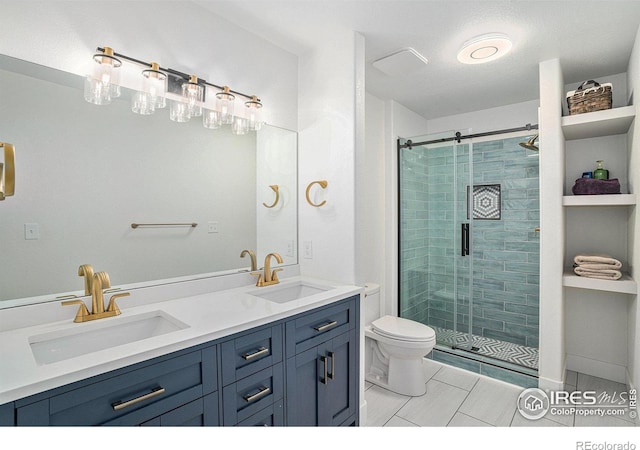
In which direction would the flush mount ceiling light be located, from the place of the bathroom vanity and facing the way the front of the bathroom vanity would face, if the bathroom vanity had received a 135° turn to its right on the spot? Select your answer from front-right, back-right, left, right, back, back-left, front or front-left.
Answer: back

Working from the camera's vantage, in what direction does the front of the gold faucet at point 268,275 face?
facing the viewer and to the right of the viewer

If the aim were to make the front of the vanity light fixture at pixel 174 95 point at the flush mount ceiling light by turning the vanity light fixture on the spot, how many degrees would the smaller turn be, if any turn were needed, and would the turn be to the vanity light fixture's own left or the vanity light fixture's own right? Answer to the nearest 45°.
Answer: approximately 45° to the vanity light fixture's own left

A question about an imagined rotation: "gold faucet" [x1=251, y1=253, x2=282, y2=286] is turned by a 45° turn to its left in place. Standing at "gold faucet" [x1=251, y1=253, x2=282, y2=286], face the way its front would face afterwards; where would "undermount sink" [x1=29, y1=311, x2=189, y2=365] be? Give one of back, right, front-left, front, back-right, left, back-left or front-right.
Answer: back-right

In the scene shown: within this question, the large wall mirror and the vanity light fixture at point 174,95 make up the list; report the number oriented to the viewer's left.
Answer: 0

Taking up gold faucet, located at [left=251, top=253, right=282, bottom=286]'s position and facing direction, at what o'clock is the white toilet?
The white toilet is roughly at 10 o'clock from the gold faucet.

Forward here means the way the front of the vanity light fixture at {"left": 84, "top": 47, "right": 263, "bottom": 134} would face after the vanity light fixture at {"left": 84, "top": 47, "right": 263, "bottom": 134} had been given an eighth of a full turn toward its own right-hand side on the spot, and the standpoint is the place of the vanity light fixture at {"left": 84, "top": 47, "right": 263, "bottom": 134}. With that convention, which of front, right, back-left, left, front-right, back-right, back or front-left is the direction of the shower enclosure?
left

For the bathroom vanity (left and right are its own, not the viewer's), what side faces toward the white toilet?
left

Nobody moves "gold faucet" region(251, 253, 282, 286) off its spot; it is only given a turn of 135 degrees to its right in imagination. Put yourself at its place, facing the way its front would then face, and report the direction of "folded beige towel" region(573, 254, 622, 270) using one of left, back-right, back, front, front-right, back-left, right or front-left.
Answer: back

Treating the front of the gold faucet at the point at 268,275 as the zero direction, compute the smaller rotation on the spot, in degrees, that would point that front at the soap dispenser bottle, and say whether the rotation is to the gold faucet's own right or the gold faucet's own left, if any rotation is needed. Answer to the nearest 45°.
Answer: approximately 45° to the gold faucet's own left

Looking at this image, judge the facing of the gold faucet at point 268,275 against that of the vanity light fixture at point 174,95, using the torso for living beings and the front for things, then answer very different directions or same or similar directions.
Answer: same or similar directions

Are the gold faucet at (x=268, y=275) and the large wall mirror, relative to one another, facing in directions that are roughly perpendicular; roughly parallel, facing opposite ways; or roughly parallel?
roughly parallel
